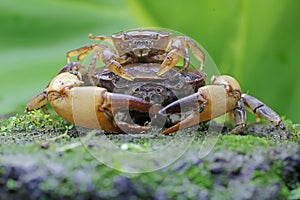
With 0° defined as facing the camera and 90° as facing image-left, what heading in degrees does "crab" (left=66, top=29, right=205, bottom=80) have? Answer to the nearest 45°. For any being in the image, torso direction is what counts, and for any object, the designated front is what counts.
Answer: approximately 0°
